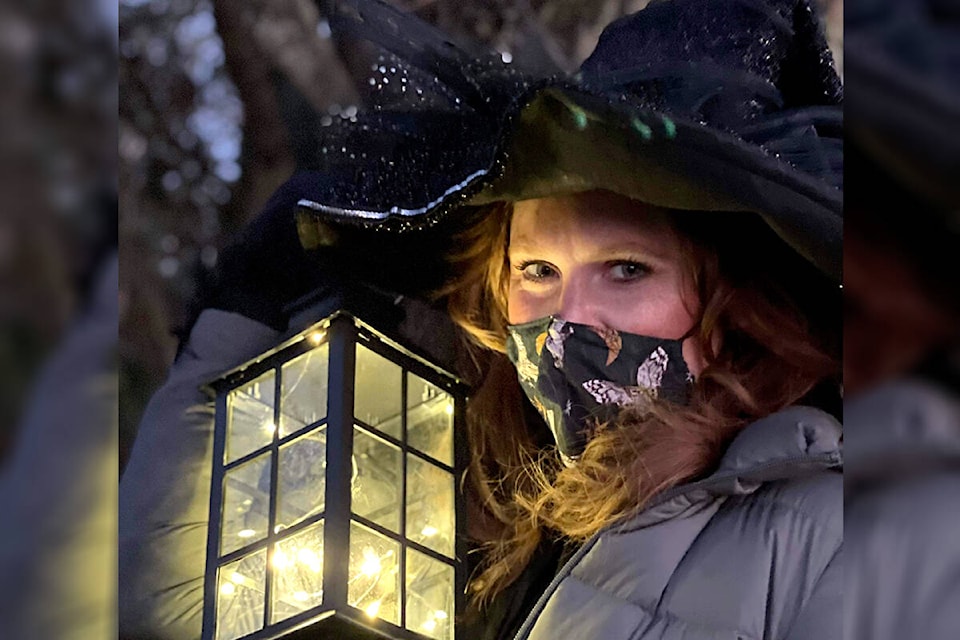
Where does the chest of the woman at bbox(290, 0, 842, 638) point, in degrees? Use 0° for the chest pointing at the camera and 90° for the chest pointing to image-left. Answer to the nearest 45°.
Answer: approximately 45°

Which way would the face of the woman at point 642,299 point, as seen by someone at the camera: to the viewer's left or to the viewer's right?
to the viewer's left
